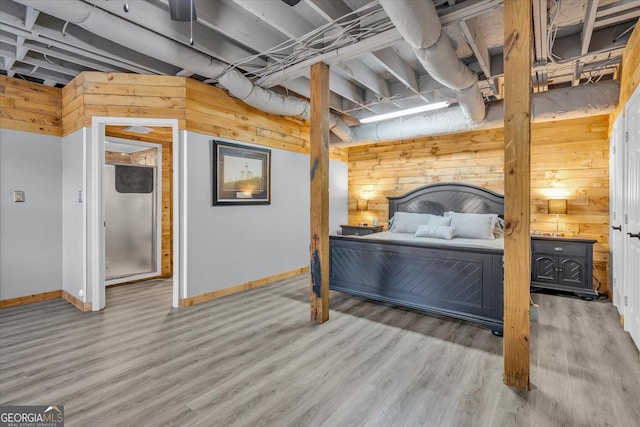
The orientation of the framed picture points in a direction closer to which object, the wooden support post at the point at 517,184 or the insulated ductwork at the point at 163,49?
the wooden support post

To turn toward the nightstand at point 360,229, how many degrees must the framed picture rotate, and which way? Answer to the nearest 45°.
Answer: approximately 90° to its left

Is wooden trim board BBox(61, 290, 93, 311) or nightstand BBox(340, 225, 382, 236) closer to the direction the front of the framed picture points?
the nightstand

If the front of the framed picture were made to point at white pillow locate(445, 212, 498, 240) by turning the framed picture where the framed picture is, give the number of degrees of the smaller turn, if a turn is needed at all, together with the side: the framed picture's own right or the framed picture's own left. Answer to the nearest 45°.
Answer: approximately 45° to the framed picture's own left

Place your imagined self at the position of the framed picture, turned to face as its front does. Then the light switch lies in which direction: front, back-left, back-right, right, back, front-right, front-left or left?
back-right

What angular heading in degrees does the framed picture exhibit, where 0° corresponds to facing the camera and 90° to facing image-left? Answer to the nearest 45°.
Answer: approximately 315°

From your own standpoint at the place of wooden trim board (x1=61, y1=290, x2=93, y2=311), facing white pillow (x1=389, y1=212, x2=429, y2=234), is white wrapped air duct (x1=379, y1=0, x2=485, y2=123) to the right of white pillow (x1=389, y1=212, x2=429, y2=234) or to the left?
right

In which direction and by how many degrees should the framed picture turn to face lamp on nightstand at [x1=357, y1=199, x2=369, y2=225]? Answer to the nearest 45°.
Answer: approximately 90° to its left

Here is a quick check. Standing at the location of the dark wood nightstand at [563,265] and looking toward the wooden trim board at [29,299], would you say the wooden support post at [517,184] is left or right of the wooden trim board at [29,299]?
left

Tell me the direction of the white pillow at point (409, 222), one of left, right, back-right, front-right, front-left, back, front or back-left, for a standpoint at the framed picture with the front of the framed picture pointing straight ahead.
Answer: front-left

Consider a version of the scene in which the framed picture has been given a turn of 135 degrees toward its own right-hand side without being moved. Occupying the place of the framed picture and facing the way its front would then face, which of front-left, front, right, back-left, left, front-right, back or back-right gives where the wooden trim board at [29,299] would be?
front

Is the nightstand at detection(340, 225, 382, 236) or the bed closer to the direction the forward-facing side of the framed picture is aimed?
the bed
